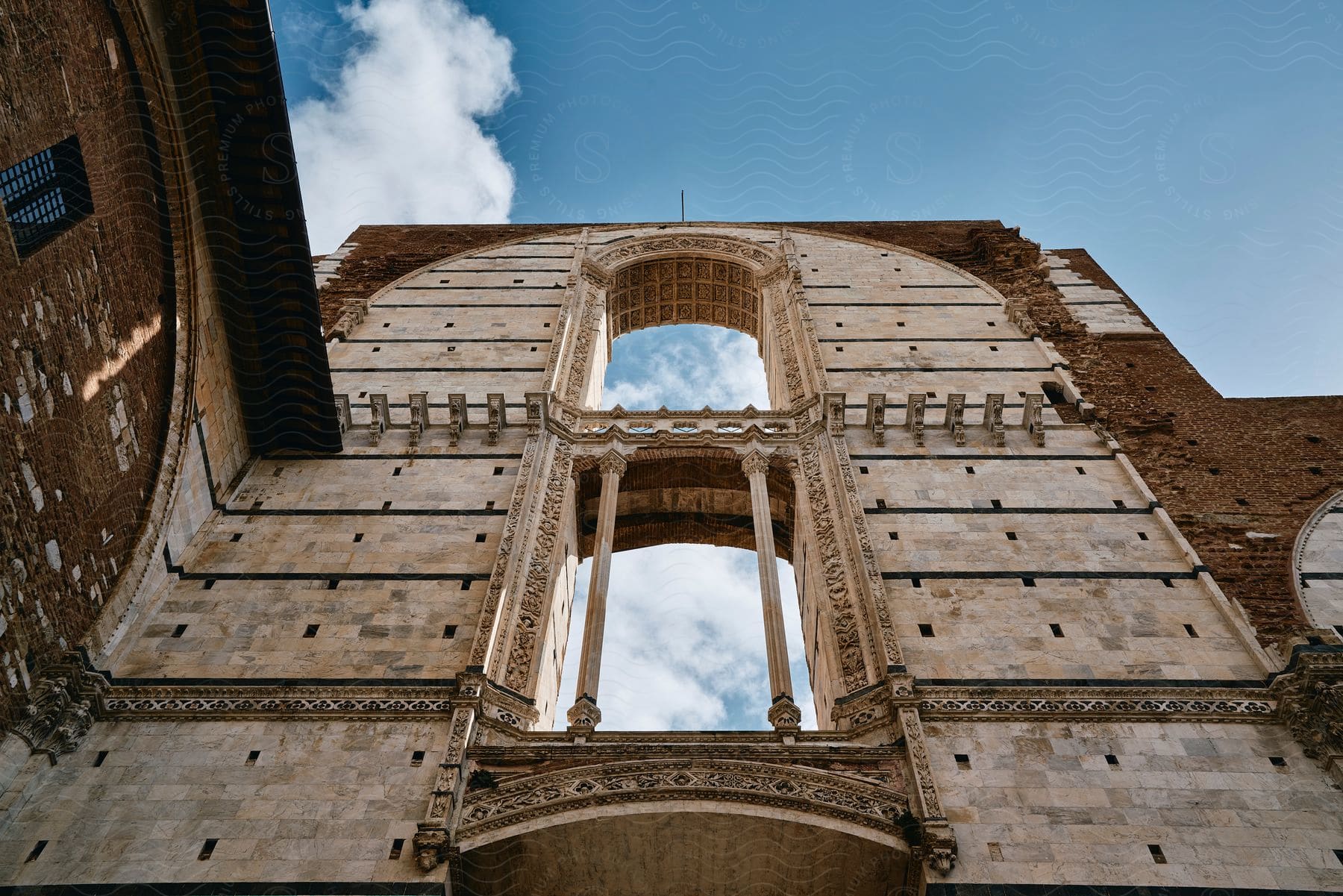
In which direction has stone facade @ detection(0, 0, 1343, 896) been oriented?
toward the camera
